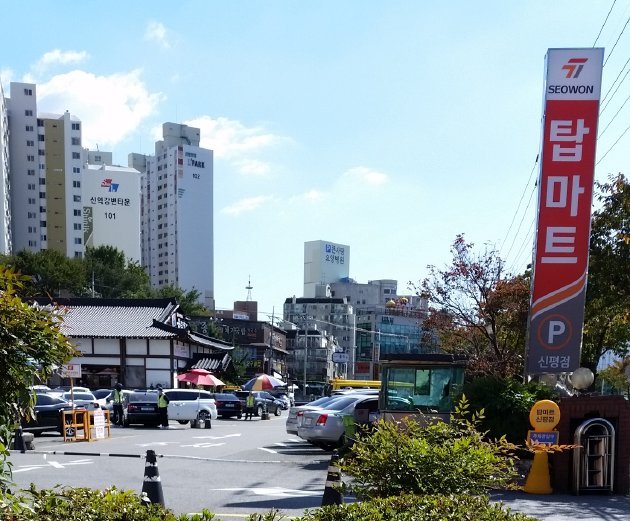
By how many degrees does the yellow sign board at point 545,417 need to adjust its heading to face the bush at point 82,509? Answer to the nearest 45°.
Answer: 0° — it already faces it

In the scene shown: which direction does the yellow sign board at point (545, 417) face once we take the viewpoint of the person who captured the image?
facing the viewer

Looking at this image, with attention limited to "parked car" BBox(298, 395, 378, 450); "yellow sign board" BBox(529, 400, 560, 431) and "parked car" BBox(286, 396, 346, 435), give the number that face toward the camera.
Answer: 1

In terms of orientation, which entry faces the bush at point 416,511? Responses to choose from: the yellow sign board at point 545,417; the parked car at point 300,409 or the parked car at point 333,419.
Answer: the yellow sign board

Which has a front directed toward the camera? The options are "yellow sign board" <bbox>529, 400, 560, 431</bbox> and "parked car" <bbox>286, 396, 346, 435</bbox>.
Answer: the yellow sign board
